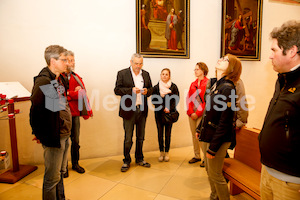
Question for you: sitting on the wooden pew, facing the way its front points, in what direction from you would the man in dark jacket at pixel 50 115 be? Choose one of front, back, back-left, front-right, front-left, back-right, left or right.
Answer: front

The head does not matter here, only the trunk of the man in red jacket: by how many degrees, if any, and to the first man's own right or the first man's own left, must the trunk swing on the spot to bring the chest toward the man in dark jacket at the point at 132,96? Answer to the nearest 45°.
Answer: approximately 45° to the first man's own left

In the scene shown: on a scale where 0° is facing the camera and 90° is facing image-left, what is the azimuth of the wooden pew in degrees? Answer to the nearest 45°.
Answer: approximately 45°

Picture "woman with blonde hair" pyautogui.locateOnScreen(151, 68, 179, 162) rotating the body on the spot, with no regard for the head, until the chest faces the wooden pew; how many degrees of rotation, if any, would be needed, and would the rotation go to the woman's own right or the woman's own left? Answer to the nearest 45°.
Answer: approximately 45° to the woman's own left

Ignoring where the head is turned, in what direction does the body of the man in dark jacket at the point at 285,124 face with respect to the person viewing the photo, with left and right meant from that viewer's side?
facing to the left of the viewer

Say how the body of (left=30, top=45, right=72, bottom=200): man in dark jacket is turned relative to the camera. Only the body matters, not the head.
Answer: to the viewer's right

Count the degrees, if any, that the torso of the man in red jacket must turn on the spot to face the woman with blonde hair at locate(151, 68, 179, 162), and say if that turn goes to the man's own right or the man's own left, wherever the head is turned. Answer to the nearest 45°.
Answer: approximately 45° to the man's own left

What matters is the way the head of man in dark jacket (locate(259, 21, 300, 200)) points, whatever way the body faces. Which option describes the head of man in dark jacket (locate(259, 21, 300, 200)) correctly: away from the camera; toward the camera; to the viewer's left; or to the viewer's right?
to the viewer's left

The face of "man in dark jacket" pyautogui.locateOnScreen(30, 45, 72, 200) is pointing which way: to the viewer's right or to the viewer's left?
to the viewer's right

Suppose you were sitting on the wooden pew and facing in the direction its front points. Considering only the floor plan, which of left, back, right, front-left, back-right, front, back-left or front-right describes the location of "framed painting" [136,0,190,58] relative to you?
right

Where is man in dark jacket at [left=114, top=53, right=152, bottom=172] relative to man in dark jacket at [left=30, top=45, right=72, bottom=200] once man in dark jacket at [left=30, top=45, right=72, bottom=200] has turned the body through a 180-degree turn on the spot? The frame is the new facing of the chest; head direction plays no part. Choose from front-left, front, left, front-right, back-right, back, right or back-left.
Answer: back-right

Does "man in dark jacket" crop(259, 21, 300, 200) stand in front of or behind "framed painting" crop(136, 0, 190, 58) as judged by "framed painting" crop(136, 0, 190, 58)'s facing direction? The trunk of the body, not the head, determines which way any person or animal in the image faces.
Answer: in front
